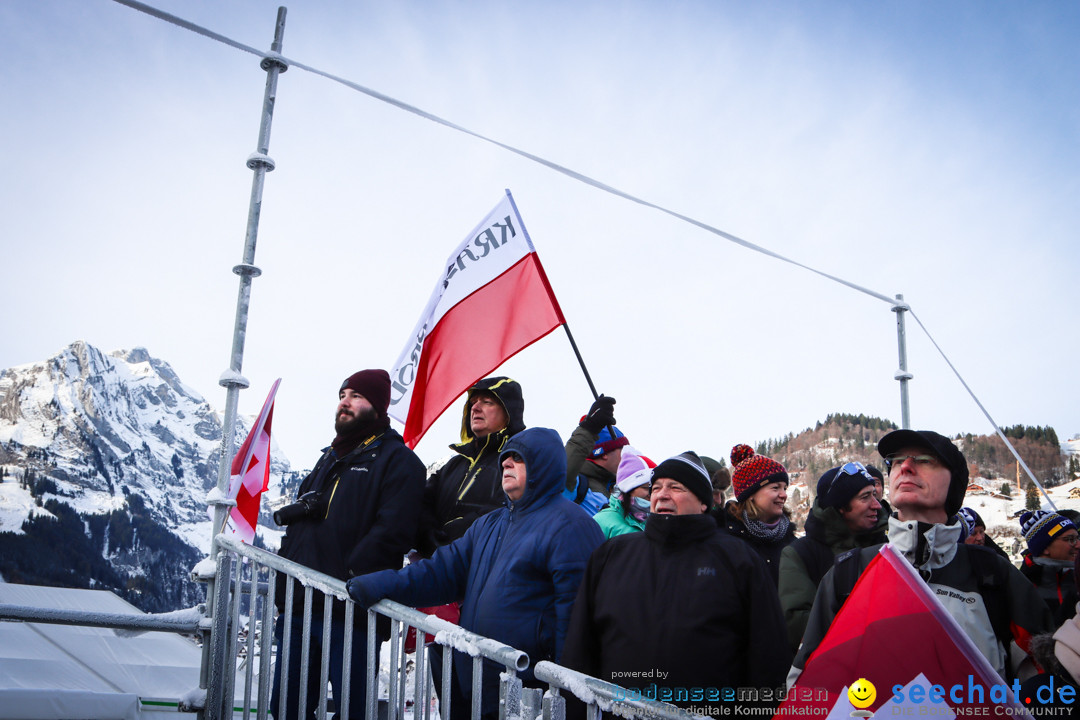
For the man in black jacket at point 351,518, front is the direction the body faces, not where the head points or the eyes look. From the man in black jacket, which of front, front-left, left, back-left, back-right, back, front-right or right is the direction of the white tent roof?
right

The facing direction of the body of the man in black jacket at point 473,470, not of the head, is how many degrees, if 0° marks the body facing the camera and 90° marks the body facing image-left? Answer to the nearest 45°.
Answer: approximately 45°

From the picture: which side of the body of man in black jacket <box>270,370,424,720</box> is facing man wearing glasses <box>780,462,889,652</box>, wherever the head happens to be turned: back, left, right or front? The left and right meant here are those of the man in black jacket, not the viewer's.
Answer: left

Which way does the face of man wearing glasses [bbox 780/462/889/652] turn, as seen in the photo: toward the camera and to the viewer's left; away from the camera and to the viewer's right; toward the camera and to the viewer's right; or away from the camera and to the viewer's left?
toward the camera and to the viewer's right

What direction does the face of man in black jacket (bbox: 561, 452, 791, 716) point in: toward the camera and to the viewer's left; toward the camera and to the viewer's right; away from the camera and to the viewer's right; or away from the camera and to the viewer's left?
toward the camera and to the viewer's left

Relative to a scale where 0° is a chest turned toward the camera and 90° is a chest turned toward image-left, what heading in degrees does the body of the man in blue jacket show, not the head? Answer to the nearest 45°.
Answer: approximately 45°

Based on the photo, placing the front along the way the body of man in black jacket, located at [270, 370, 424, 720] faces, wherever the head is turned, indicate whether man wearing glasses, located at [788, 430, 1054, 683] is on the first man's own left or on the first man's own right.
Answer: on the first man's own left

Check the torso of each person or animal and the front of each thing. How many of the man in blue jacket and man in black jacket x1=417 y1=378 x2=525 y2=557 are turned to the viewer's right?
0

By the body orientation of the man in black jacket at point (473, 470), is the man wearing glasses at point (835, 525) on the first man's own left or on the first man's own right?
on the first man's own left
